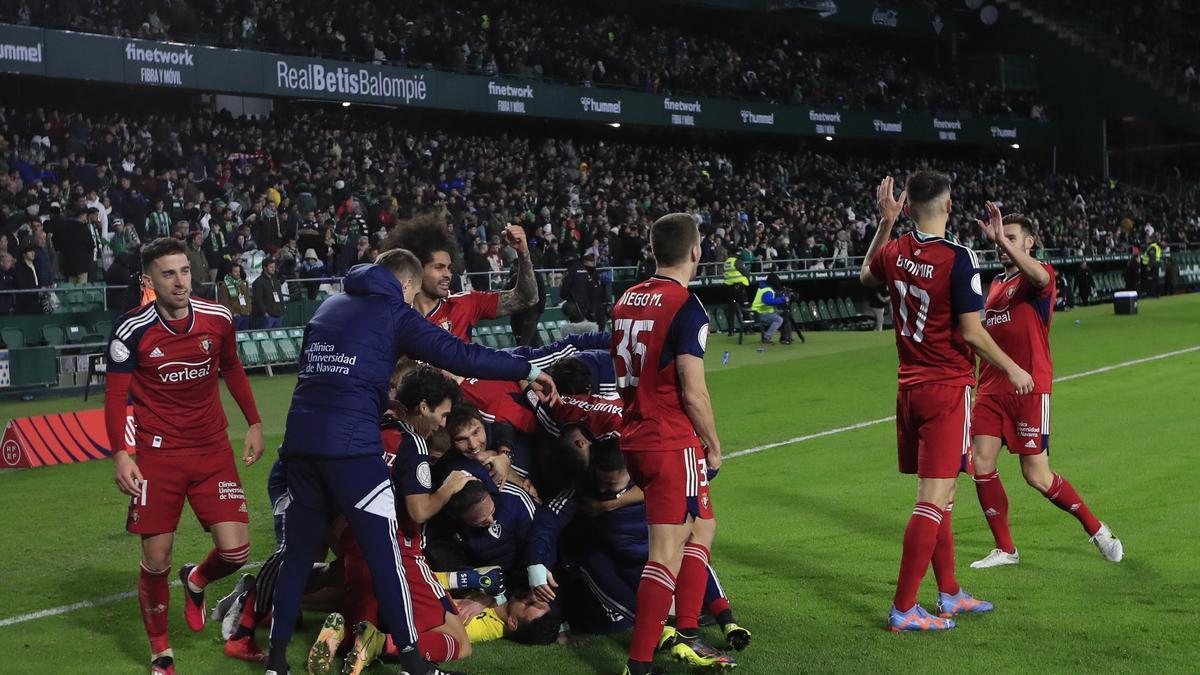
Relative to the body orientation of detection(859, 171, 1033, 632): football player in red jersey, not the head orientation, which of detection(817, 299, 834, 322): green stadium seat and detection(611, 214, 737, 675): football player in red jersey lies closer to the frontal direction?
the green stadium seat

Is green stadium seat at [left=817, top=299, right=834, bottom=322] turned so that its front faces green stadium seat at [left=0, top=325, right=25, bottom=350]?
no

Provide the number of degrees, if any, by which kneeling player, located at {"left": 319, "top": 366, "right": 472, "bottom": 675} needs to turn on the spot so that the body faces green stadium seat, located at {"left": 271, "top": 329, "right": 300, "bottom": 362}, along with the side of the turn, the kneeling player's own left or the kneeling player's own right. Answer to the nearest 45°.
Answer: approximately 90° to the kneeling player's own left

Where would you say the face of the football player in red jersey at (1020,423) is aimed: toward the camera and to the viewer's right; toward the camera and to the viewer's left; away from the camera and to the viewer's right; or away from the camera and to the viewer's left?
toward the camera and to the viewer's left

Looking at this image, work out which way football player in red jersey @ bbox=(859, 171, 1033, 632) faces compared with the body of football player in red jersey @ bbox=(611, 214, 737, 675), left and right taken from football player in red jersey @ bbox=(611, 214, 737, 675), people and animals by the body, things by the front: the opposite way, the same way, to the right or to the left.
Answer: the same way

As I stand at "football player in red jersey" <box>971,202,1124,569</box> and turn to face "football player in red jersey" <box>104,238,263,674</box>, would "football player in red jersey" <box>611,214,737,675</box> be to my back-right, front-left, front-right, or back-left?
front-left

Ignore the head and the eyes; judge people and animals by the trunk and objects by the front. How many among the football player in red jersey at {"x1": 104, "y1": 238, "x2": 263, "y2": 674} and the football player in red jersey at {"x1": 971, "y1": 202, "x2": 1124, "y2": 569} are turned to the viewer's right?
0

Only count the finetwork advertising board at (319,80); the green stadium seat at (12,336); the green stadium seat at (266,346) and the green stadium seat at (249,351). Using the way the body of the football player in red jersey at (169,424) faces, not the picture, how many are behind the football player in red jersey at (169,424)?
4

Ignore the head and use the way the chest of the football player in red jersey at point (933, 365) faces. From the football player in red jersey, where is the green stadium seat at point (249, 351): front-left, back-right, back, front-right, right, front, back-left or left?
left

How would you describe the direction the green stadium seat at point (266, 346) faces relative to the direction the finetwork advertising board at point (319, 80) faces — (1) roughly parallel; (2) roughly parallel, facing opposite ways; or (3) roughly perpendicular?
roughly parallel

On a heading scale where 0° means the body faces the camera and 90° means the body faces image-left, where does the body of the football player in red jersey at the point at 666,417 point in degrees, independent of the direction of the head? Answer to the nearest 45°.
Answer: approximately 225°

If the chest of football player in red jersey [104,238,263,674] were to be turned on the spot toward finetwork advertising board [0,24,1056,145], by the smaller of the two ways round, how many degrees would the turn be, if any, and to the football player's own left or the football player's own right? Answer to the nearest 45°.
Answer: approximately 180°

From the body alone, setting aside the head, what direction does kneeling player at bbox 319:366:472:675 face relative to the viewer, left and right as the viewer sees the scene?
facing to the right of the viewer

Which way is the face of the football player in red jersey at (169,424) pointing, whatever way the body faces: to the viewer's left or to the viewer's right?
to the viewer's right

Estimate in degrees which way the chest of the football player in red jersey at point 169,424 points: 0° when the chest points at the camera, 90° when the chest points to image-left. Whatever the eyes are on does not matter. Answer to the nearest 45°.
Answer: approximately 0°

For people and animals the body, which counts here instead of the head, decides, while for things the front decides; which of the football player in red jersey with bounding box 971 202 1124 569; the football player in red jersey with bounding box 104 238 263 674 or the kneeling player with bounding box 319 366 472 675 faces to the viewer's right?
the kneeling player

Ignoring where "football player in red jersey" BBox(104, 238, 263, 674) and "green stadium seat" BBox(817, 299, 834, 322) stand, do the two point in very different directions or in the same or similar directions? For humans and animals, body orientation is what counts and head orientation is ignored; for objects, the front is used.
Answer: same or similar directions

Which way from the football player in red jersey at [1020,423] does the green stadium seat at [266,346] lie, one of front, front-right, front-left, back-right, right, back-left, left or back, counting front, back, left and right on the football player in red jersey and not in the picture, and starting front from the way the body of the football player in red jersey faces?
right

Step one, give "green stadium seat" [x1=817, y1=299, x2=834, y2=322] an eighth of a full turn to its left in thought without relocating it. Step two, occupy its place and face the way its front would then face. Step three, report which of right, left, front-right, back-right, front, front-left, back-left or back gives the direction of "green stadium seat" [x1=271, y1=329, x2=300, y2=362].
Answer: back-right

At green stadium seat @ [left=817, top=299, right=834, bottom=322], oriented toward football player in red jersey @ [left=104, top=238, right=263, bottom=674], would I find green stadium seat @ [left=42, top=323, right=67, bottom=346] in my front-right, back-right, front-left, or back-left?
front-right

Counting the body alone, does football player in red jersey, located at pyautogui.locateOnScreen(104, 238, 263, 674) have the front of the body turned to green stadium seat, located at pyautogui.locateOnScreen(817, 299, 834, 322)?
no
